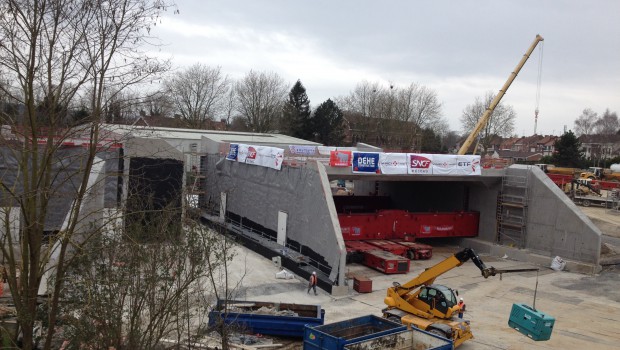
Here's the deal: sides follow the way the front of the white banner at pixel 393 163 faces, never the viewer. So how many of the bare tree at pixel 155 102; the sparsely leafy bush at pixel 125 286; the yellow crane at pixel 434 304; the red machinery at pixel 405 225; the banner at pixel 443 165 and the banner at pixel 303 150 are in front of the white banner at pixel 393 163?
2

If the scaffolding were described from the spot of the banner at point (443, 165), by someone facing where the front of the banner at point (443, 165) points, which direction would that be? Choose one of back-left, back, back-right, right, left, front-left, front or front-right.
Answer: back-left

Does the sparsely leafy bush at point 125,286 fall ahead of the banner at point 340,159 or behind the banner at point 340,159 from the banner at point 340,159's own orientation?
ahead

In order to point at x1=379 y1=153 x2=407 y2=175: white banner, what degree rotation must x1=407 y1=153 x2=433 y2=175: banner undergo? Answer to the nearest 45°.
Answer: approximately 45° to its right

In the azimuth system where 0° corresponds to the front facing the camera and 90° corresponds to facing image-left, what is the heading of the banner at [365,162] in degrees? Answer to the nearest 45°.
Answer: approximately 0°

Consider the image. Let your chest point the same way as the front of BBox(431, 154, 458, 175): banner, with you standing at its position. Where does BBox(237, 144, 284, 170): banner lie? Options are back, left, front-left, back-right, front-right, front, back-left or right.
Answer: right
